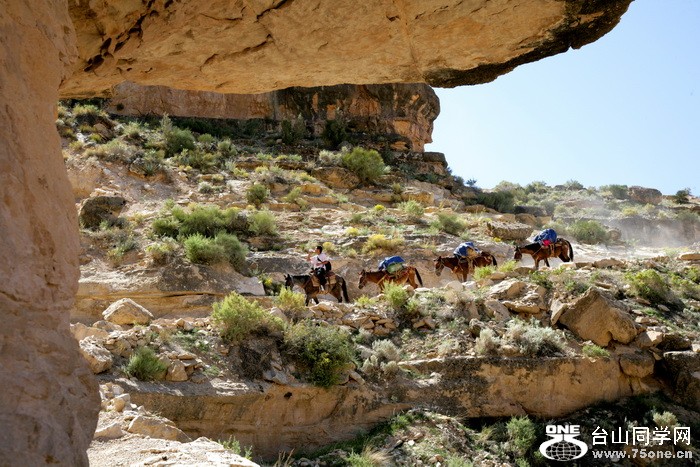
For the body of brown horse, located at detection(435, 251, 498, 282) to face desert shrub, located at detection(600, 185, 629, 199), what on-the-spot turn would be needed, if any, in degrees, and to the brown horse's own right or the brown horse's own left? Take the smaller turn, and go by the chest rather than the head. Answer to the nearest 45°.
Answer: approximately 90° to the brown horse's own right

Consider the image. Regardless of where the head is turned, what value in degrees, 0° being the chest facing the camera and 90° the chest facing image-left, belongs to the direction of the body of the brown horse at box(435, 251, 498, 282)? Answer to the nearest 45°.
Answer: approximately 90°

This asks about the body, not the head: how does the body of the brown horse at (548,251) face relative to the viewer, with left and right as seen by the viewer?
facing to the left of the viewer

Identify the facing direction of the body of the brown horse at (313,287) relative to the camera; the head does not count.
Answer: to the viewer's left

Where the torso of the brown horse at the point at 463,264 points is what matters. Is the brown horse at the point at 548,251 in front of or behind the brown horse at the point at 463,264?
behind

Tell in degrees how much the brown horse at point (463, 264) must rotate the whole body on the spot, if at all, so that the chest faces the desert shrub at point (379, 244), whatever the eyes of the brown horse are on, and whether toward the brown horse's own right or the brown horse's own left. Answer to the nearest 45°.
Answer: approximately 45° to the brown horse's own right

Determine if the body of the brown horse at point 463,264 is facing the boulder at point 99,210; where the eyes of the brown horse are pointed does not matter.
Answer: yes

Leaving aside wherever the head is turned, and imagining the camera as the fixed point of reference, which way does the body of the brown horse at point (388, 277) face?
to the viewer's left
